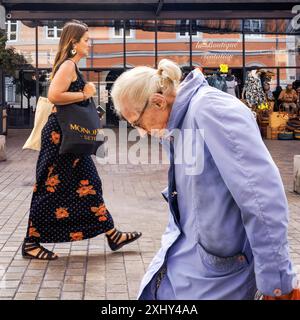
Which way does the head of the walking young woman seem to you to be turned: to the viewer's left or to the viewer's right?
to the viewer's right

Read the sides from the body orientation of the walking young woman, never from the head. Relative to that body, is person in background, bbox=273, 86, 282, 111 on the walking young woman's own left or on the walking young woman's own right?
on the walking young woman's own left

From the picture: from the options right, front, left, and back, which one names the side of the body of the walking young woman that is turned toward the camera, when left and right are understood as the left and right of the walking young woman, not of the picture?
right

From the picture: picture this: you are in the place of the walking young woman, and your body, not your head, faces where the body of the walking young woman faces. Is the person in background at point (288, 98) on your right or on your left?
on your left
